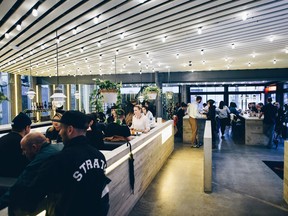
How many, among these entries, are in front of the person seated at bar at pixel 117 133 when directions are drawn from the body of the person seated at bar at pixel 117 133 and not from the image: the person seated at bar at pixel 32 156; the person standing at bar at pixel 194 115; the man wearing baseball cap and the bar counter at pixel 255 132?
2

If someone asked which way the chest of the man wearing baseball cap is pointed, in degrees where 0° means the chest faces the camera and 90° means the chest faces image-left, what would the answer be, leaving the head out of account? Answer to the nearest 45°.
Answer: approximately 135°

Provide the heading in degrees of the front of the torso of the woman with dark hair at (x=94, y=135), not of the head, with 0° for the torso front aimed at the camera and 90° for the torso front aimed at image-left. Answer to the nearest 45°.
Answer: approximately 90°

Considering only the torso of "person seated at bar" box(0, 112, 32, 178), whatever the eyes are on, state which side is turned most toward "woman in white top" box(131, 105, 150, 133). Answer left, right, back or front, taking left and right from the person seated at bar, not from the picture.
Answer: front

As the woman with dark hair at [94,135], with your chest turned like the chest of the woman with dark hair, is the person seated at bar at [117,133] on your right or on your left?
on your right

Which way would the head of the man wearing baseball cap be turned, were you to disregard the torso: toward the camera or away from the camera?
away from the camera

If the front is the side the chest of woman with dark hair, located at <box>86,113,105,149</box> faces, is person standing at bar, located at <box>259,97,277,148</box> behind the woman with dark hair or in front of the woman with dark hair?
behind

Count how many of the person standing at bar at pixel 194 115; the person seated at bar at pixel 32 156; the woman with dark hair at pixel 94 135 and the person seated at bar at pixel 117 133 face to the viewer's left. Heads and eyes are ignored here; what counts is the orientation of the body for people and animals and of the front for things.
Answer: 2
